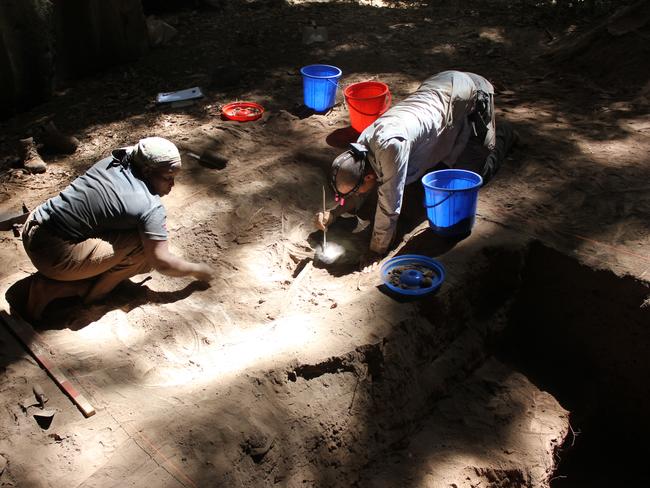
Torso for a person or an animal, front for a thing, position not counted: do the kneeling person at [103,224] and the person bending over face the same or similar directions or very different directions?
very different directions

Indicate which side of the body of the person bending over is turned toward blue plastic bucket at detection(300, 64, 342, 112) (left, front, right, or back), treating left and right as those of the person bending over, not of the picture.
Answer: right

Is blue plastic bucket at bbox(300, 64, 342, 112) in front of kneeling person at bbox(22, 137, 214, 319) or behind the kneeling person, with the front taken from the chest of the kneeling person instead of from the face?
in front

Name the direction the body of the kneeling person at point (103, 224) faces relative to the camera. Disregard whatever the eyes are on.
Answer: to the viewer's right

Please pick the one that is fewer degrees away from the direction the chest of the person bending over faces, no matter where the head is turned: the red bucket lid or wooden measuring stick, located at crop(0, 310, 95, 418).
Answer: the wooden measuring stick

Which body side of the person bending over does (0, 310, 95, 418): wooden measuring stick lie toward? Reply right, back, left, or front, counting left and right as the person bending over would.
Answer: front

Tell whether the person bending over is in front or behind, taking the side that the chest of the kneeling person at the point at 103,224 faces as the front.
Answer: in front

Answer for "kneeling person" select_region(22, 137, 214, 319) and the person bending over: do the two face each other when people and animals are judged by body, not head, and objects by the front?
yes

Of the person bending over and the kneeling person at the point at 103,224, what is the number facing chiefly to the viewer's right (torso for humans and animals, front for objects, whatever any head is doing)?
1

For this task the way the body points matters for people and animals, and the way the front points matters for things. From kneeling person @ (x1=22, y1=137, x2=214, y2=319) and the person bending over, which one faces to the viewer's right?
the kneeling person

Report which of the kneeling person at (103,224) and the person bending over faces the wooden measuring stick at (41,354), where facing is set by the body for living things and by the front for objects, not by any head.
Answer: the person bending over

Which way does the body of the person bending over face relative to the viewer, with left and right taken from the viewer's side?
facing the viewer and to the left of the viewer

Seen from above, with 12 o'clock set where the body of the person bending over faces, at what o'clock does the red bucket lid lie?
The red bucket lid is roughly at 3 o'clock from the person bending over.

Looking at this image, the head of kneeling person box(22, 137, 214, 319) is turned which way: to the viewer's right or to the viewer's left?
to the viewer's right
